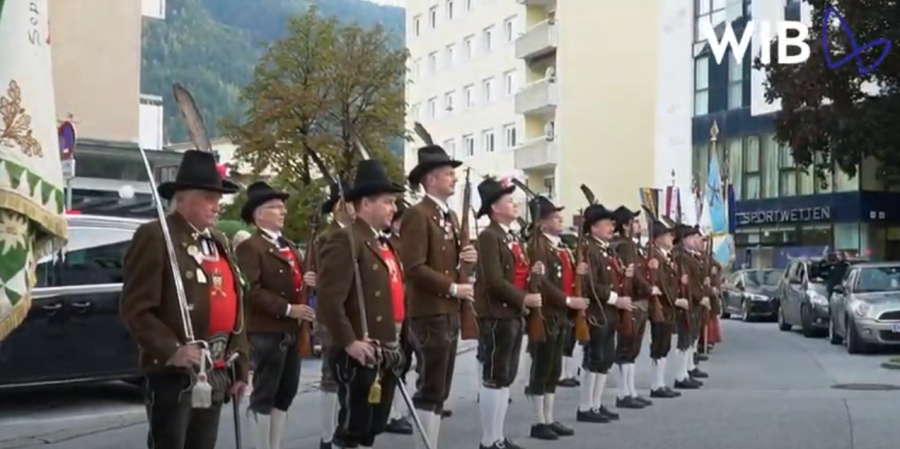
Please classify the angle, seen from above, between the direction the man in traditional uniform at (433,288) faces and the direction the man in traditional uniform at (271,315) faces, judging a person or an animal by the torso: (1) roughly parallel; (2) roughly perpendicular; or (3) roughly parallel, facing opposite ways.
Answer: roughly parallel

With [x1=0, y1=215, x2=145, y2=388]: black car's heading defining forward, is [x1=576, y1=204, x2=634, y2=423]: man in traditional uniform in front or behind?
behind

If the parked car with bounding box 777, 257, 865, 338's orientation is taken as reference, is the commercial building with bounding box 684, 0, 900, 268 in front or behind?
behind

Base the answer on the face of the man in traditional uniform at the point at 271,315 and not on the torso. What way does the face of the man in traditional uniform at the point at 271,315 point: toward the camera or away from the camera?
toward the camera

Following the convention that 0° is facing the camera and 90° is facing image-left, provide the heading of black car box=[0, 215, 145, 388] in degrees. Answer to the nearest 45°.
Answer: approximately 90°

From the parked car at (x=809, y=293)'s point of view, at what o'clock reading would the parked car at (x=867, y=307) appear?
the parked car at (x=867, y=307) is roughly at 1 o'clock from the parked car at (x=809, y=293).

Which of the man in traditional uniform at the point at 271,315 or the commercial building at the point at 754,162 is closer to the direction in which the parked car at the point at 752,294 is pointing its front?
the man in traditional uniform

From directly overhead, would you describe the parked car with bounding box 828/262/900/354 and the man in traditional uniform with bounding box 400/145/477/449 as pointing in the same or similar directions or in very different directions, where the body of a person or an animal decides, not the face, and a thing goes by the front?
same or similar directions

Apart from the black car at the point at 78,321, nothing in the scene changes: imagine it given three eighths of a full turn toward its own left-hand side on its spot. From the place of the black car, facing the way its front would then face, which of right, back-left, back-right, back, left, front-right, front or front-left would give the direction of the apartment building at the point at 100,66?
back-left

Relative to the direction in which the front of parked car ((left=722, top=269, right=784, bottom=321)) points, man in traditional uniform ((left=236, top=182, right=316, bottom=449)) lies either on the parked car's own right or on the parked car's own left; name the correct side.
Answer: on the parked car's own right
